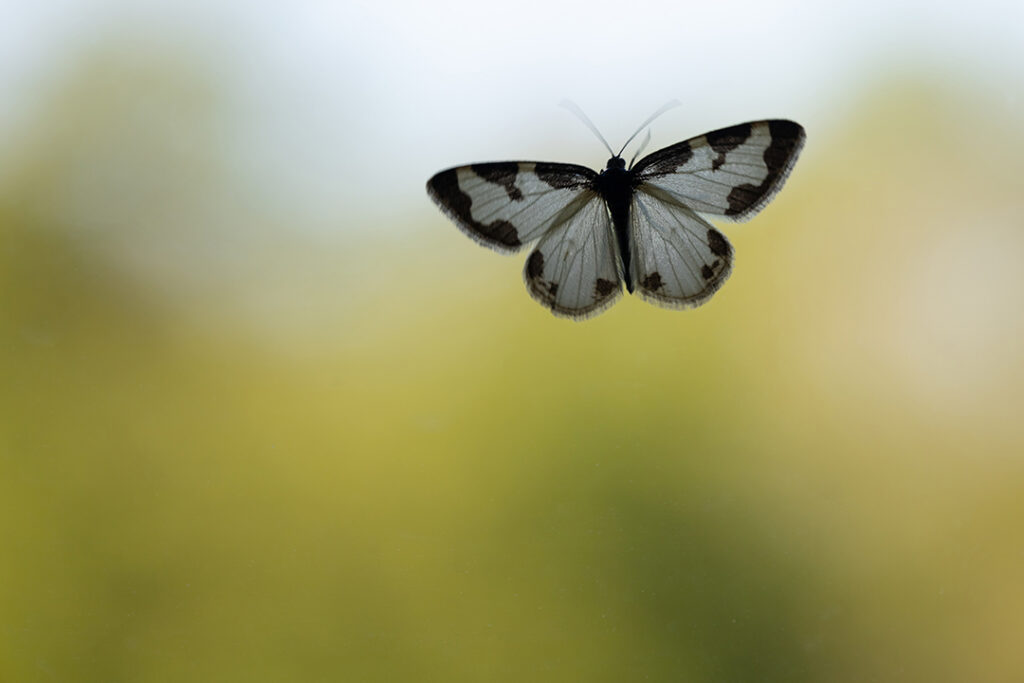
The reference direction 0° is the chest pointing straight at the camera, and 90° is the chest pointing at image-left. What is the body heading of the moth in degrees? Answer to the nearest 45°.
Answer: approximately 180°
